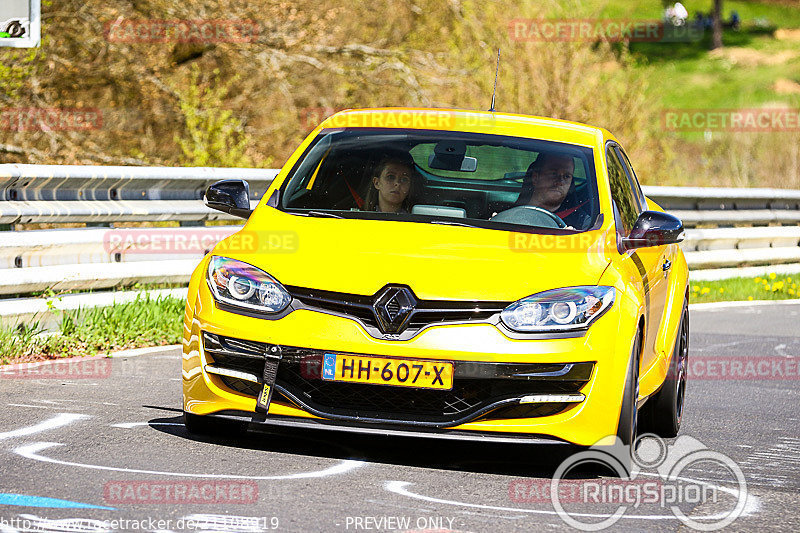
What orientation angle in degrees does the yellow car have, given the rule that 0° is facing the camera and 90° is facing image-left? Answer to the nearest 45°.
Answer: approximately 0°
